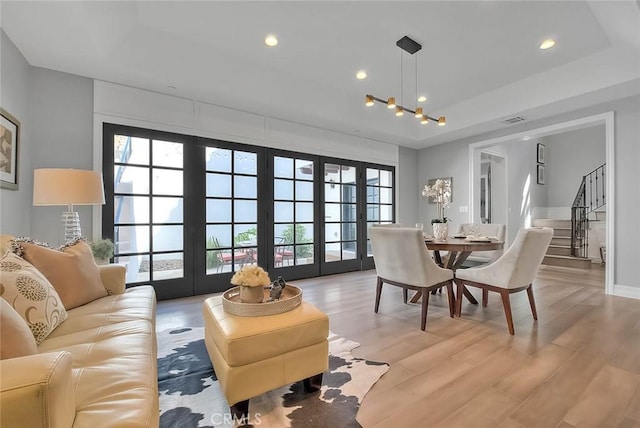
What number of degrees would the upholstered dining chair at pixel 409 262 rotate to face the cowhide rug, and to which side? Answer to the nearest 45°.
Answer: approximately 180°

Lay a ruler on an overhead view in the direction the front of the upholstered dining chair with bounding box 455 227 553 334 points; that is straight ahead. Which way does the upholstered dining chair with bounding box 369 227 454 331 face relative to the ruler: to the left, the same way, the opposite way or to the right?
to the right

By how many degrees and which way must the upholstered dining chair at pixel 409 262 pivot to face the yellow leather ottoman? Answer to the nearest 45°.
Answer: approximately 180°

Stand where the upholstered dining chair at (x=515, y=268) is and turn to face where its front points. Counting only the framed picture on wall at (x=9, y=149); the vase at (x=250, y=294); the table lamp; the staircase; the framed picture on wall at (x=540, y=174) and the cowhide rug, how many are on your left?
4

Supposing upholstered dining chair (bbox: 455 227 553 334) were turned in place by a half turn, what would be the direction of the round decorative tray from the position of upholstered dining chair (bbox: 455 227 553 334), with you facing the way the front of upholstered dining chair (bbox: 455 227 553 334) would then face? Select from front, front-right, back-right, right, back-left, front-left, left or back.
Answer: right

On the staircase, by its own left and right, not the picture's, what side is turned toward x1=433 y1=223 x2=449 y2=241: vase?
front

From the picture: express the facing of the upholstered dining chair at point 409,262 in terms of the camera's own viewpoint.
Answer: facing away from the viewer and to the right of the viewer

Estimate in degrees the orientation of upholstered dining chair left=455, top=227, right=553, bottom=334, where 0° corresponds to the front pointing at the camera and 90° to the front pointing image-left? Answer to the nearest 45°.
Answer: approximately 135°

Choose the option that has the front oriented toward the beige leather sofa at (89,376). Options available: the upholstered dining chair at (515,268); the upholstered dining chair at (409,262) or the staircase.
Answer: the staircase
